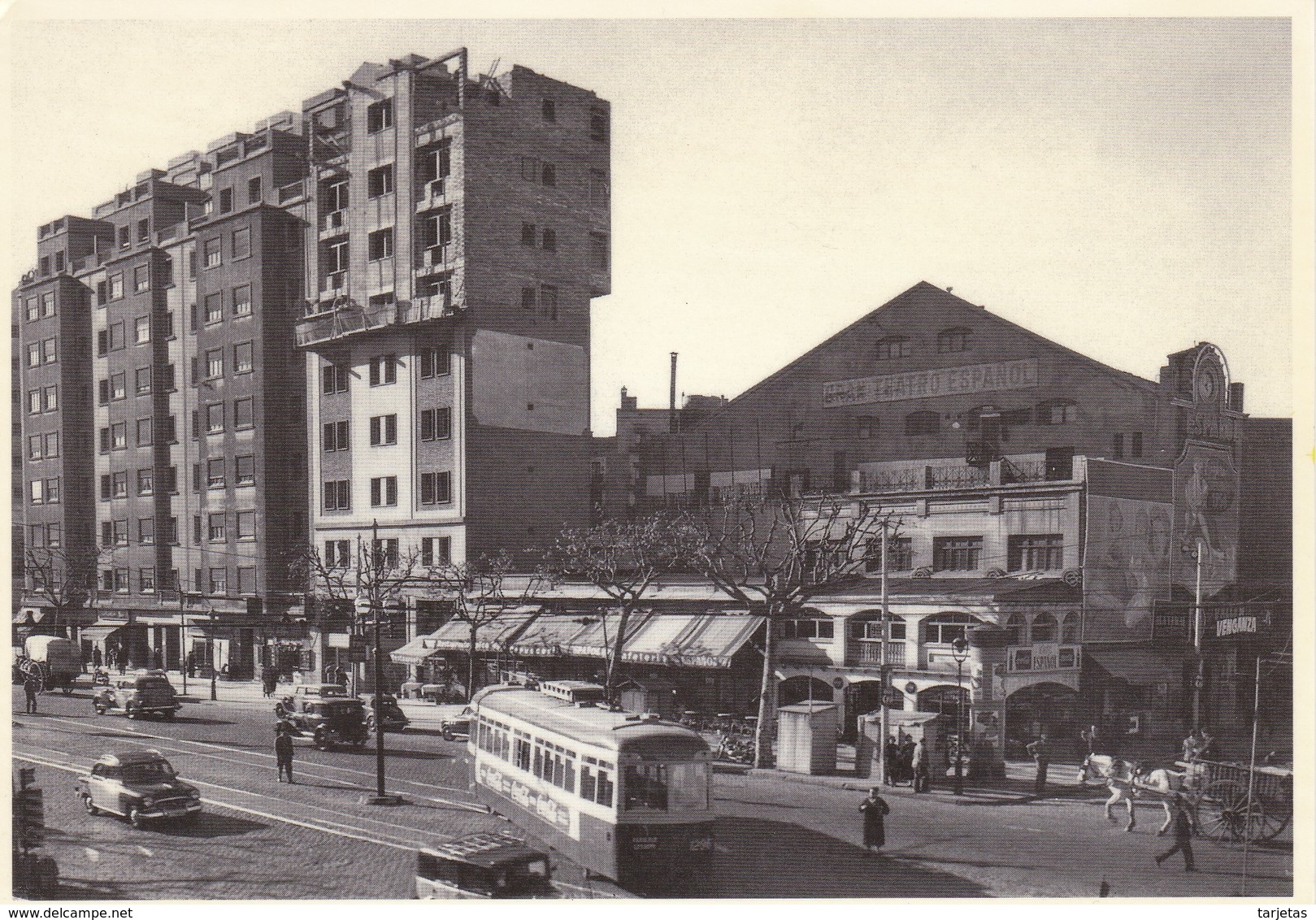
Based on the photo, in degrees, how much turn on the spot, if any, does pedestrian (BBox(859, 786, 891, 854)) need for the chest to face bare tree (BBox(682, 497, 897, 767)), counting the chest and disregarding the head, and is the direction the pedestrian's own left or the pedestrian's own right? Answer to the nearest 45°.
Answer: approximately 180°

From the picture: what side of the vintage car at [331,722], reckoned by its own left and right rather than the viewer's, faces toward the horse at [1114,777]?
back

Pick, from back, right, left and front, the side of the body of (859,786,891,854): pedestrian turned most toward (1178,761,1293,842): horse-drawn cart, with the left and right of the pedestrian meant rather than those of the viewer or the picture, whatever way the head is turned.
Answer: left

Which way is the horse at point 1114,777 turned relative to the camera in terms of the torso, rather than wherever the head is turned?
to the viewer's left

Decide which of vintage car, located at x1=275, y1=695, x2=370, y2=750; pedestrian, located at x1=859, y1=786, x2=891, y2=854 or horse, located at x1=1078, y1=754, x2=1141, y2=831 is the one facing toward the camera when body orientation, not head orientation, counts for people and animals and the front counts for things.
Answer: the pedestrian
